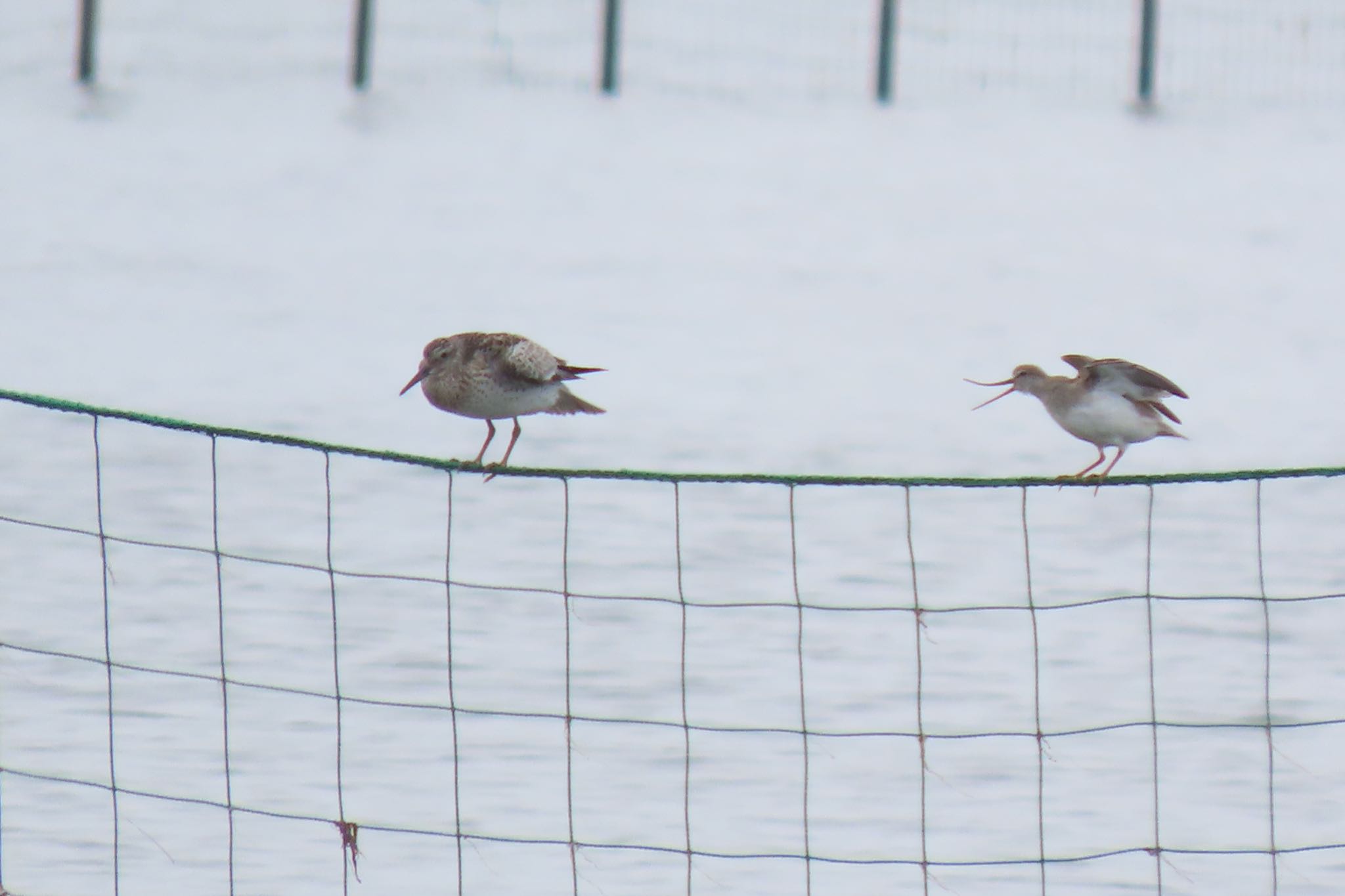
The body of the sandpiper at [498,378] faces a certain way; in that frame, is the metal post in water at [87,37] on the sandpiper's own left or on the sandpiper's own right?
on the sandpiper's own right

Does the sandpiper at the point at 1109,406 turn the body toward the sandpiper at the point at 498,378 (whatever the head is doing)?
yes

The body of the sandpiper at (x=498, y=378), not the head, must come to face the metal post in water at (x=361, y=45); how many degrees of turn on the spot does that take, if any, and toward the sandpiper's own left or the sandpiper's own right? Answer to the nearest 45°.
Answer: approximately 90° to the sandpiper's own right

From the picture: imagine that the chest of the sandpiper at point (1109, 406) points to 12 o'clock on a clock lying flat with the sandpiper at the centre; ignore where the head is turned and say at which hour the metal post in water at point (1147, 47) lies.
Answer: The metal post in water is roughly at 3 o'clock from the sandpiper.

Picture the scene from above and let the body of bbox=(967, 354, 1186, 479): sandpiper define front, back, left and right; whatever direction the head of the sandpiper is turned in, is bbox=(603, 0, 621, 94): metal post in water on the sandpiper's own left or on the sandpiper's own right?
on the sandpiper's own right

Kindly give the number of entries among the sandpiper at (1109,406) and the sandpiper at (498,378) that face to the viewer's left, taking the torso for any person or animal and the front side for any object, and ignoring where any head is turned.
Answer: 2

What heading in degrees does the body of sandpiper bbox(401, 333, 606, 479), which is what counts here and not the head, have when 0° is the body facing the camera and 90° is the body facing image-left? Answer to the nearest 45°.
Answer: approximately 90°

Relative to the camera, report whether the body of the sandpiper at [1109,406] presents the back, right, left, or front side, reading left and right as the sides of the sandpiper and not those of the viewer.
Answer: left

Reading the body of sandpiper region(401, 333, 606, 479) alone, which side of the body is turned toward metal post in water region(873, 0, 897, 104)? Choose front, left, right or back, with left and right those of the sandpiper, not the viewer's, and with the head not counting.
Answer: right
